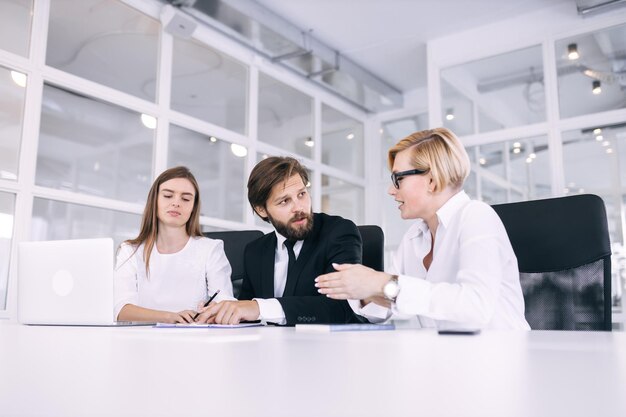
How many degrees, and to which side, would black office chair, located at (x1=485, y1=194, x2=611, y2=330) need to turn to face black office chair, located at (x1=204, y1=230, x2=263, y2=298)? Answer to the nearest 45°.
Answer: approximately 45° to its right

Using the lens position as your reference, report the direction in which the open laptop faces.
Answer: facing away from the viewer and to the right of the viewer

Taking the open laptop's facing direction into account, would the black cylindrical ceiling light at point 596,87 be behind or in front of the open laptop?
in front

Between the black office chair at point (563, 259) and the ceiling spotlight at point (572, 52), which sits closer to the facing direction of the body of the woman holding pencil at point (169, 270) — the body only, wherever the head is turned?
the black office chair

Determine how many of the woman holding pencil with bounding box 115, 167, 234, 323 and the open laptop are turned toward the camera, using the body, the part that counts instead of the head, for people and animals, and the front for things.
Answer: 1

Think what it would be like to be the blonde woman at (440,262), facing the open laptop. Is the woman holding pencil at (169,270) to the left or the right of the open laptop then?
right

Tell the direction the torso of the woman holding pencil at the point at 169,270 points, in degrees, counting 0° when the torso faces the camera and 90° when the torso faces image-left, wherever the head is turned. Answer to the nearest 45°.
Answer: approximately 0°

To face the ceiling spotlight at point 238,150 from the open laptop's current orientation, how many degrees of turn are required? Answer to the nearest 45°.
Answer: approximately 45° to its left

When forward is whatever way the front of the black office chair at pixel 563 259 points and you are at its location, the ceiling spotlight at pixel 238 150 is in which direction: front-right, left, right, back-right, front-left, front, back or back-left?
right

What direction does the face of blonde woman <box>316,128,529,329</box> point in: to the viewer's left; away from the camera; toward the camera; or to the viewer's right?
to the viewer's left
